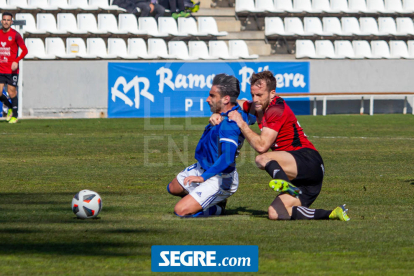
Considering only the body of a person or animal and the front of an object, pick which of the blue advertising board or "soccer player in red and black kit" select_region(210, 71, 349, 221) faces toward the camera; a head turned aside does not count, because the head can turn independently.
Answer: the blue advertising board

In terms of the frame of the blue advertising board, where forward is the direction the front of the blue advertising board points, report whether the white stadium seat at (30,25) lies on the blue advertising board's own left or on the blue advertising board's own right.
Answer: on the blue advertising board's own right

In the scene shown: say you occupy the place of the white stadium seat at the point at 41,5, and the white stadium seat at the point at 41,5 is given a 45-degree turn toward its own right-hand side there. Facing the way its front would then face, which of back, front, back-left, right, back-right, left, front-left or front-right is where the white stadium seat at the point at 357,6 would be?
left

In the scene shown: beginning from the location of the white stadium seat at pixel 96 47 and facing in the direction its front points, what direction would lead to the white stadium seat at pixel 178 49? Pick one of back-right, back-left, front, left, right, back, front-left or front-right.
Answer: front-left

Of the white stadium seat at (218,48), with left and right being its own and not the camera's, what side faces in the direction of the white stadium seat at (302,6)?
left

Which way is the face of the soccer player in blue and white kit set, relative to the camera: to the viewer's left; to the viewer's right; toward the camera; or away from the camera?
to the viewer's left

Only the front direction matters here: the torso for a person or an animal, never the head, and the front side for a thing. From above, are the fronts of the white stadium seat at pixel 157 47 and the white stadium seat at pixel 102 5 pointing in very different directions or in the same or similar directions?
same or similar directions

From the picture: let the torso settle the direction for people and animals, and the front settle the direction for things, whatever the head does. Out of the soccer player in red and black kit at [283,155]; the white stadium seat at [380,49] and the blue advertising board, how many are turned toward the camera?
2

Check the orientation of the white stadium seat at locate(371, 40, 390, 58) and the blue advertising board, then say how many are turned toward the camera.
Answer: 2

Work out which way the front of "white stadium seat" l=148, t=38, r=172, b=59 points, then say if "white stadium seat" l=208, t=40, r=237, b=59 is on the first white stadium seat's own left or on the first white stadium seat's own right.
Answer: on the first white stadium seat's own left

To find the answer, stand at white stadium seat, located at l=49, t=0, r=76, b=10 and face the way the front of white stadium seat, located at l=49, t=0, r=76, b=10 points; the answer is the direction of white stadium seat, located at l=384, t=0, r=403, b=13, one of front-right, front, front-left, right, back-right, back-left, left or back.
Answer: front-left

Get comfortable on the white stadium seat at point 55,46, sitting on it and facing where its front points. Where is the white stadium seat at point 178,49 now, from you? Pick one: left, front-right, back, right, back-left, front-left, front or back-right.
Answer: front-left

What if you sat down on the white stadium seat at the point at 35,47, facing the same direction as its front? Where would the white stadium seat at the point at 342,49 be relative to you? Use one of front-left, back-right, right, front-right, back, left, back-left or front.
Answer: front-left

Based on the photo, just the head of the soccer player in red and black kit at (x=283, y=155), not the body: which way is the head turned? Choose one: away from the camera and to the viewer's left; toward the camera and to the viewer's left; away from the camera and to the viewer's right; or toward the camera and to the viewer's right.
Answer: toward the camera and to the viewer's left

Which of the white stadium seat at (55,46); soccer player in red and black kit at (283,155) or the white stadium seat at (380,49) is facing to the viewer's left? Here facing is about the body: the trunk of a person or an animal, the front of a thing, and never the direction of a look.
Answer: the soccer player in red and black kit

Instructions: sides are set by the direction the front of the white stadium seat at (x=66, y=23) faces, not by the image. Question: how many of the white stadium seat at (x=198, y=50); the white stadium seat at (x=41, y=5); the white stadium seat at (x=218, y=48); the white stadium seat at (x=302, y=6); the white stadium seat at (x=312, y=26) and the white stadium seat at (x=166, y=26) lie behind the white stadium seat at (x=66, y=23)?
1

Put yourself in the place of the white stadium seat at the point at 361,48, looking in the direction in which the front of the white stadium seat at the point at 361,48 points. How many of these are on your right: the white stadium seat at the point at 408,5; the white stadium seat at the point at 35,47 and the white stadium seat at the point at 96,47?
2
